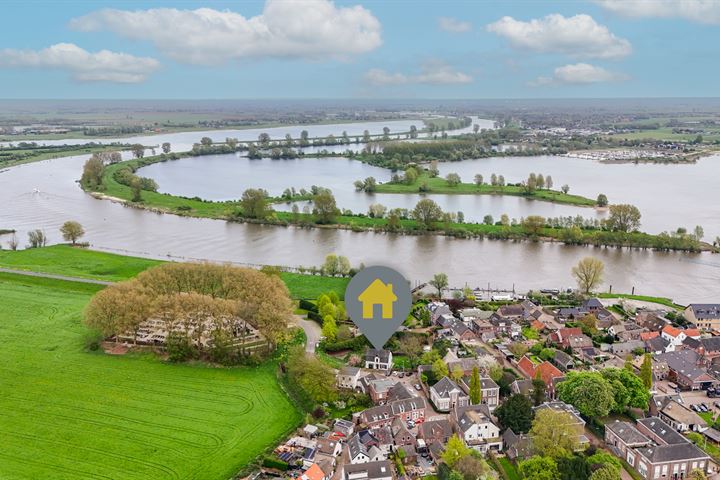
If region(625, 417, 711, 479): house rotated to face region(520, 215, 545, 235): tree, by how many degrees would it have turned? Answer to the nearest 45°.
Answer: approximately 180°

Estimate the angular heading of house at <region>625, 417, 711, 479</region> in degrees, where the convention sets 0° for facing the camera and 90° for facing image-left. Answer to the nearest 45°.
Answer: approximately 0°

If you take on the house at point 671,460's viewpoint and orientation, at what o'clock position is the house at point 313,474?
the house at point 313,474 is roughly at 2 o'clock from the house at point 671,460.

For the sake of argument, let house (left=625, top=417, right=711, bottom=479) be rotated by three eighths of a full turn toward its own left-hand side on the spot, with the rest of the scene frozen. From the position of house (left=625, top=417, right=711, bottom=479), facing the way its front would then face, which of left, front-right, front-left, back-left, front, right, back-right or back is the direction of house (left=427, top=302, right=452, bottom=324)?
left

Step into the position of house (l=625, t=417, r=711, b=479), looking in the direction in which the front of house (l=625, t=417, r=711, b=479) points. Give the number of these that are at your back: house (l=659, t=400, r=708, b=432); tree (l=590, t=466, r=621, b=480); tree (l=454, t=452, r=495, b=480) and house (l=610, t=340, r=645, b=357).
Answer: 2

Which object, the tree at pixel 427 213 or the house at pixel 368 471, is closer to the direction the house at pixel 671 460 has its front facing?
the house

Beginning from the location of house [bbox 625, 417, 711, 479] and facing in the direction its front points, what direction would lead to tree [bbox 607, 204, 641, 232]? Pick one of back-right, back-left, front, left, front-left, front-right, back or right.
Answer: back

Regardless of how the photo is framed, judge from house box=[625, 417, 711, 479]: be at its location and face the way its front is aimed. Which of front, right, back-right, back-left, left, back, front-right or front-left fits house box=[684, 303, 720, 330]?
back

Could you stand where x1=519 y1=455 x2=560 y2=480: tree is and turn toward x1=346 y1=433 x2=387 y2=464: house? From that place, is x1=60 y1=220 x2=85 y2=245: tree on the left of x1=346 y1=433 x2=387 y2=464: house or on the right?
right

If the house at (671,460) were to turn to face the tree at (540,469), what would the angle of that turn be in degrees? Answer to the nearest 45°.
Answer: approximately 45° to its right

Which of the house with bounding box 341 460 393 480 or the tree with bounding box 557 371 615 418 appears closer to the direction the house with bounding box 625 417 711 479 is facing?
the house

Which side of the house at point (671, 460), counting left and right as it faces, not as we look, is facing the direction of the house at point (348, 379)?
right

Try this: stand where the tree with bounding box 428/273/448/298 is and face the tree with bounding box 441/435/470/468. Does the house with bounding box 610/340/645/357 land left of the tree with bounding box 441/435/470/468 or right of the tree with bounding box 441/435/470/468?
left
